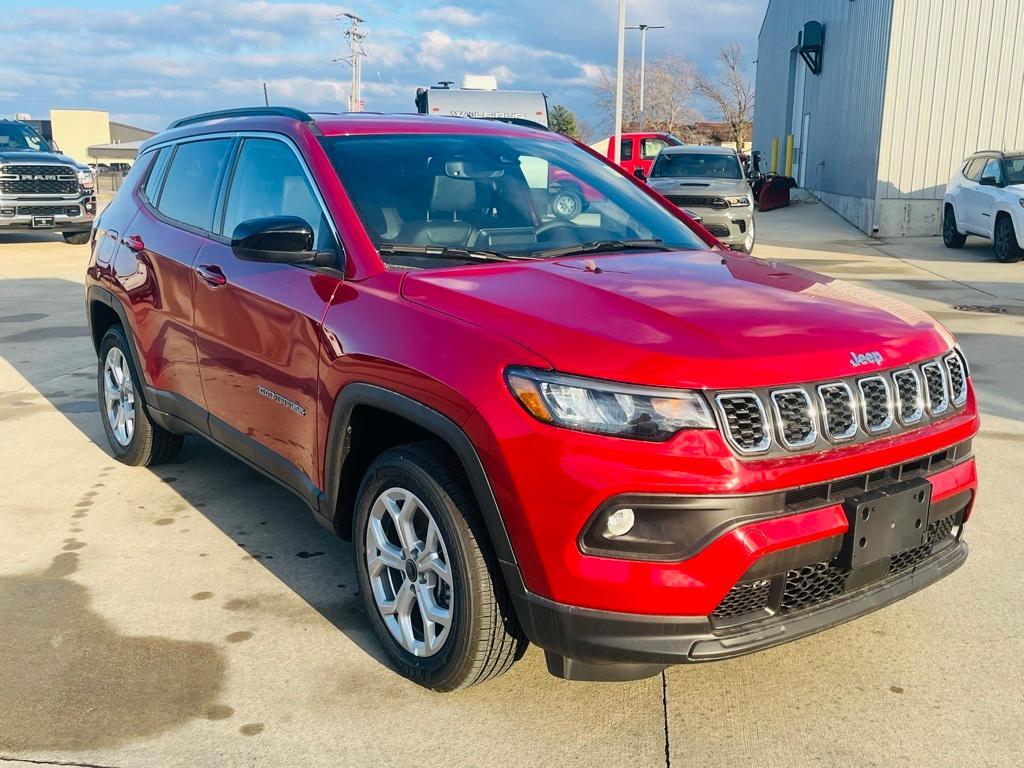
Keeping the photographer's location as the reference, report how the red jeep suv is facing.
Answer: facing the viewer and to the right of the viewer

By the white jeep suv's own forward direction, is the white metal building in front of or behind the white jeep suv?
behind

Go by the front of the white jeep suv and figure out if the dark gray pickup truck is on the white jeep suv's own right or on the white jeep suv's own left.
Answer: on the white jeep suv's own right

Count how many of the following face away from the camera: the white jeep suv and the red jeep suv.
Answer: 0

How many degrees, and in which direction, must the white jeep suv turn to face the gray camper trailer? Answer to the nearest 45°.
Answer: approximately 135° to its right

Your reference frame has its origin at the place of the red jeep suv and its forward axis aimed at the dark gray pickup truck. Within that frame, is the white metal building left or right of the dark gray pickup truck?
right

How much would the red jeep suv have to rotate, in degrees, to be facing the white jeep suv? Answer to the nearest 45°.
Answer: approximately 90° to its left

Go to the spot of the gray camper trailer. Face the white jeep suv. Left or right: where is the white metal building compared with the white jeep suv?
left
